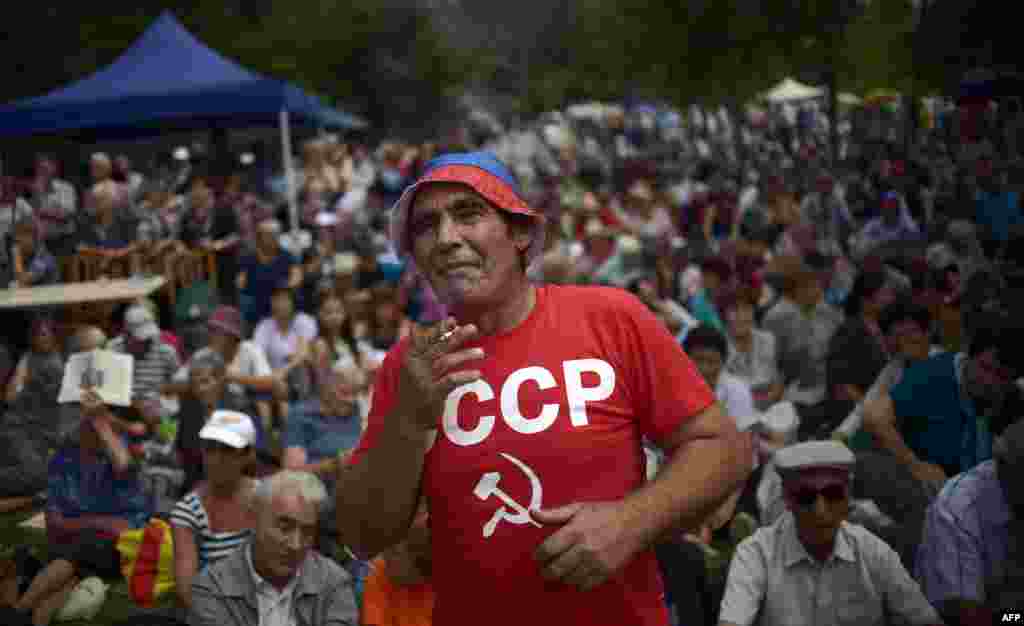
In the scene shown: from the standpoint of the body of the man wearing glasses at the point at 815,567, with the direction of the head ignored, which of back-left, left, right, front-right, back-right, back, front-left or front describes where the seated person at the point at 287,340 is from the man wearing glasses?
back-right

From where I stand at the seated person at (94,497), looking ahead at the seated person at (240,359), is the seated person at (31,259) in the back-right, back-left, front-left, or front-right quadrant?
front-left

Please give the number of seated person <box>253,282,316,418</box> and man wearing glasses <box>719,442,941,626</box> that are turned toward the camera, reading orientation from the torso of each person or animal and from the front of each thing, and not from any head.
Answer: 2

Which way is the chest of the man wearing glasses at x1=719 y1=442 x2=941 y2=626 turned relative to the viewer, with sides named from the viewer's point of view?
facing the viewer

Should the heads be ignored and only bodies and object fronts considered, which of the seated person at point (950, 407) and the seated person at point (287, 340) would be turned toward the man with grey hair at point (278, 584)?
the seated person at point (287, 340)

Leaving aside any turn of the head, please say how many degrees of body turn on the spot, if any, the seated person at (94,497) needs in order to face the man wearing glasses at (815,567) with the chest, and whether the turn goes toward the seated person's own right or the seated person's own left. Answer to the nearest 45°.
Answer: approximately 90° to the seated person's own left

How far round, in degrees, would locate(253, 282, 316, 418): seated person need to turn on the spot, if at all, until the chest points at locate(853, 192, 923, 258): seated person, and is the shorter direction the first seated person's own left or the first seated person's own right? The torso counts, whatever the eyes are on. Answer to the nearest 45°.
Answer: approximately 90° to the first seated person's own left

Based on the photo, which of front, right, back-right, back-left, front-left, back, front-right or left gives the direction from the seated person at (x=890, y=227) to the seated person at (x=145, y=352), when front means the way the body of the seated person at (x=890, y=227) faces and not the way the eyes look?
front

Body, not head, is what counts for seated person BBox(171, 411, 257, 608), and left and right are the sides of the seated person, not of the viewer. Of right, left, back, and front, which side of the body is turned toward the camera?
front

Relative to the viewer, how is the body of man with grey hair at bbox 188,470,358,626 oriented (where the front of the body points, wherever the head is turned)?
toward the camera

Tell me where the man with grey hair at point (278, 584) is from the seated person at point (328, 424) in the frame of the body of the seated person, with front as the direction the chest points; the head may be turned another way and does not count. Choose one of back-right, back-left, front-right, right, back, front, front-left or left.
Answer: front-right

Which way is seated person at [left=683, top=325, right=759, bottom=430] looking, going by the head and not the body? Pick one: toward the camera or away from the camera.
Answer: toward the camera

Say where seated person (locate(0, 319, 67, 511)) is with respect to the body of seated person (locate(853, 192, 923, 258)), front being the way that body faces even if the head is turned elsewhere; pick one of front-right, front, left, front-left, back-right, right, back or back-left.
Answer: front

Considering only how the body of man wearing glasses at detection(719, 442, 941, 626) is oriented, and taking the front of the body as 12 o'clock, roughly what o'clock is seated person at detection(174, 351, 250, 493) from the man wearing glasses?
The seated person is roughly at 4 o'clock from the man wearing glasses.
